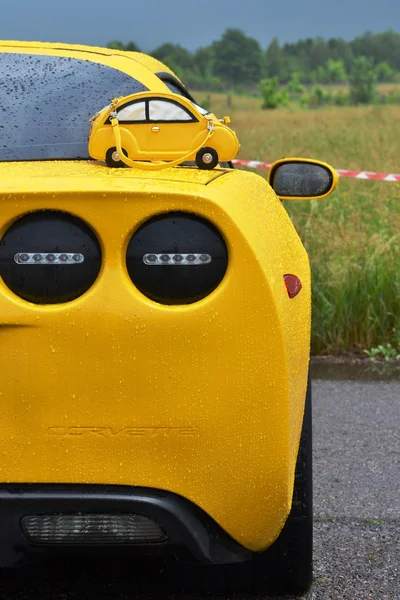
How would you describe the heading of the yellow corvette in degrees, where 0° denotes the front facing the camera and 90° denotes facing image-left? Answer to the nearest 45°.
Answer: approximately 180°

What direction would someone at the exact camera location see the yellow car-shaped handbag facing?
facing to the right of the viewer
